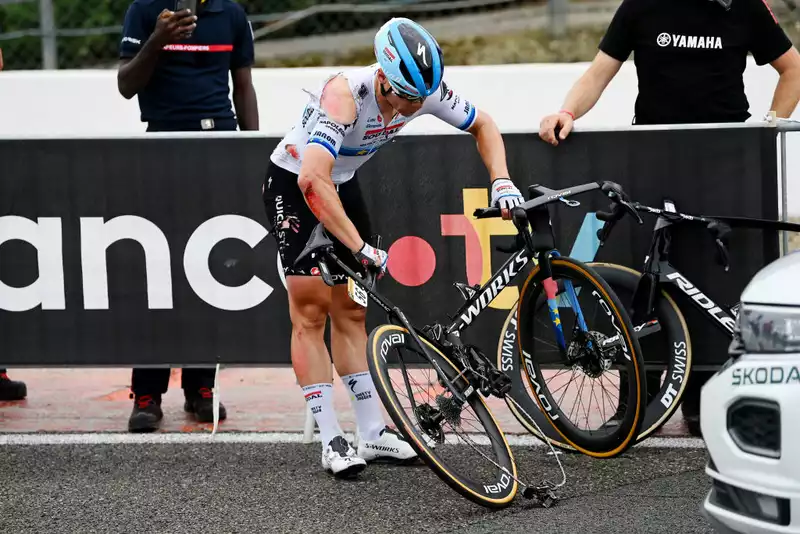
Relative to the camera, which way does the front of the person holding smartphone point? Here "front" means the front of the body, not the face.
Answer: toward the camera

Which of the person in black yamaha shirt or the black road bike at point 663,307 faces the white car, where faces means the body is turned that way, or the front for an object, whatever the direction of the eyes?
the person in black yamaha shirt

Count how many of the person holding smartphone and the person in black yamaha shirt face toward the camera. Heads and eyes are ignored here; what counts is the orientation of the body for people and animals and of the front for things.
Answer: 2

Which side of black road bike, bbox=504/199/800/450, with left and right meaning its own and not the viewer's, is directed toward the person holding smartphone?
front

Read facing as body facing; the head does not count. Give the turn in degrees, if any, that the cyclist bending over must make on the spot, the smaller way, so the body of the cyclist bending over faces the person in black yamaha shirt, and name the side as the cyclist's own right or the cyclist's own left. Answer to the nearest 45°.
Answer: approximately 45° to the cyclist's own left

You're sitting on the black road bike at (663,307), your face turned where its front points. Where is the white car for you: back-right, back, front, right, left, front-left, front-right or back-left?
left

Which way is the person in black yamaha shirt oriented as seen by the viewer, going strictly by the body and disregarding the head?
toward the camera

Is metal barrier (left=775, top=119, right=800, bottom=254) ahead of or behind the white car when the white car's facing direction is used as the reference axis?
behind

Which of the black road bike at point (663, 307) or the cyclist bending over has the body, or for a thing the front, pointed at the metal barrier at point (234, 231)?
the black road bike

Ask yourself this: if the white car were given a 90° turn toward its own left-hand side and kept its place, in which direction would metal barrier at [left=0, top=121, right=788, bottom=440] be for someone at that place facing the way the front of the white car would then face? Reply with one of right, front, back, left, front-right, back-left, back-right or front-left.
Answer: back

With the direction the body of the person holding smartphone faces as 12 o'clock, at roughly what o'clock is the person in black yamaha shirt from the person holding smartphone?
The person in black yamaha shirt is roughly at 10 o'clock from the person holding smartphone.

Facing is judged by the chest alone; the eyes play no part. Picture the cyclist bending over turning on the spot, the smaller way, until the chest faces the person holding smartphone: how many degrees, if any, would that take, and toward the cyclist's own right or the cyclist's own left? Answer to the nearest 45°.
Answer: approximately 180°

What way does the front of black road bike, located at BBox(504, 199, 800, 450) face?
to the viewer's left

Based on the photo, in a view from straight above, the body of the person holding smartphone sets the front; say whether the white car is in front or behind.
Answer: in front

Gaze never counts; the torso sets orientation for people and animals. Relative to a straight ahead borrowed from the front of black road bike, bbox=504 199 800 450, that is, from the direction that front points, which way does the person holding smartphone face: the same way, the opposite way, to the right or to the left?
to the left

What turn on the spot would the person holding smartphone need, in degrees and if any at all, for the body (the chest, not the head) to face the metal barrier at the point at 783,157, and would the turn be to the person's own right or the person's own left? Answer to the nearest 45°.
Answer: approximately 45° to the person's own left
